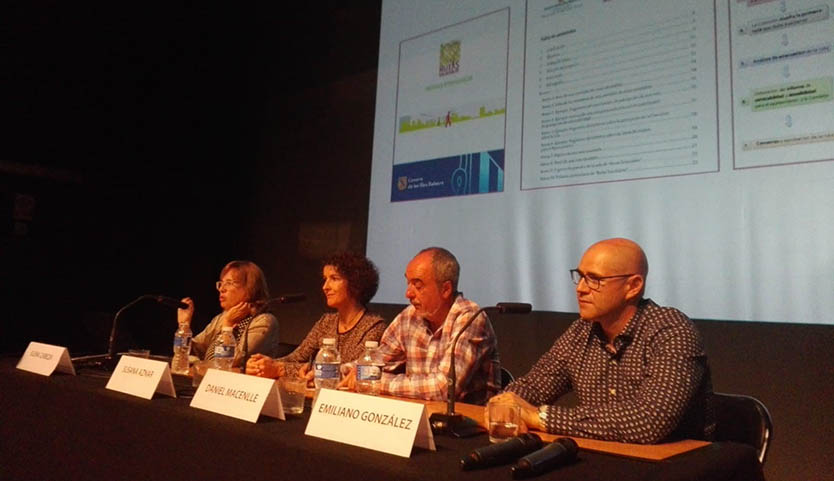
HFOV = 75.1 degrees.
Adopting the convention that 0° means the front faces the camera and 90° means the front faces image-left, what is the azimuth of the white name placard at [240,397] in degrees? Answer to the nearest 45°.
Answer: approximately 45°

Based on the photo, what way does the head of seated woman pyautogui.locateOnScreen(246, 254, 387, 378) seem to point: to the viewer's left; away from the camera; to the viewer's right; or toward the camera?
to the viewer's left

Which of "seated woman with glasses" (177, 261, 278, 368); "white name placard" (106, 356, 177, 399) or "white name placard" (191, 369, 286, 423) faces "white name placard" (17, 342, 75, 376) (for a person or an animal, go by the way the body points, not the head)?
the seated woman with glasses

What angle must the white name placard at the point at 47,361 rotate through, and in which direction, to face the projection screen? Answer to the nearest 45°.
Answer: approximately 135° to its left

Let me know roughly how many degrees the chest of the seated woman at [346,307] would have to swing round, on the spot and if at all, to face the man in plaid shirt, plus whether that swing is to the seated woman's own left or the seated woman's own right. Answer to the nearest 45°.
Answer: approximately 90° to the seated woman's own left

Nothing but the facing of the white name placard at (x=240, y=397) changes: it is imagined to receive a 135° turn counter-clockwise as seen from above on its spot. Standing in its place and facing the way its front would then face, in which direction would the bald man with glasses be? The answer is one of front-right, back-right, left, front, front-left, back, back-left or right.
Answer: front

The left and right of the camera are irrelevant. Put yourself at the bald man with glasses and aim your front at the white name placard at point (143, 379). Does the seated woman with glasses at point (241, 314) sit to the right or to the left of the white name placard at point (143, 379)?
right

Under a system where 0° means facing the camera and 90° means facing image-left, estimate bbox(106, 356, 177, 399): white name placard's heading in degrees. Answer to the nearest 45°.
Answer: approximately 45°

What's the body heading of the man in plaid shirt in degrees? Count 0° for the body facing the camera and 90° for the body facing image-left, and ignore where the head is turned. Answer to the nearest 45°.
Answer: approximately 45°
